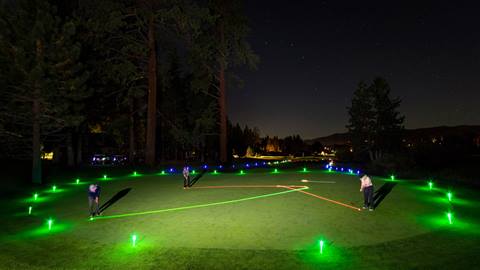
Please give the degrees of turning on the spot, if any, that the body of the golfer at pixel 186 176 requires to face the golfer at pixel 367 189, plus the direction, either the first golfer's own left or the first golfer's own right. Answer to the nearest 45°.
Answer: approximately 45° to the first golfer's own left

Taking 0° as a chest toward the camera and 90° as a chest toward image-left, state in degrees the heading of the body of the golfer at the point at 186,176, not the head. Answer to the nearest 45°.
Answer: approximately 0°
